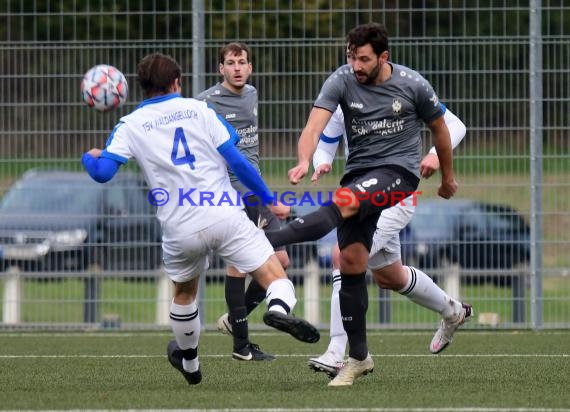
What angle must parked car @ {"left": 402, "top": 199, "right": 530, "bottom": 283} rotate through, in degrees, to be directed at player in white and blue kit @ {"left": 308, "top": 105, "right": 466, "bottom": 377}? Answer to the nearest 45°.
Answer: approximately 45° to its left

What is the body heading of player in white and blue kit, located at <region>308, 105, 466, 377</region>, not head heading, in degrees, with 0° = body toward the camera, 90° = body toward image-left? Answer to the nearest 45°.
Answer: approximately 45°

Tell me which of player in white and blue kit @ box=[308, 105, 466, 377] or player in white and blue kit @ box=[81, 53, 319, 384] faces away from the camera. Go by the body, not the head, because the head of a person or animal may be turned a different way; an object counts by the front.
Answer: player in white and blue kit @ box=[81, 53, 319, 384]

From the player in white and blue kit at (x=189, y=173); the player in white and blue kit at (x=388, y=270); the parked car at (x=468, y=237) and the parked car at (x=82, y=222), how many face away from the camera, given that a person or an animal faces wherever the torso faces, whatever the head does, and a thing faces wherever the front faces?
1

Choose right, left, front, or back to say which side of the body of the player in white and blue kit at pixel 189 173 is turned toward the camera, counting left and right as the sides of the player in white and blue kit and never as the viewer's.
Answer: back

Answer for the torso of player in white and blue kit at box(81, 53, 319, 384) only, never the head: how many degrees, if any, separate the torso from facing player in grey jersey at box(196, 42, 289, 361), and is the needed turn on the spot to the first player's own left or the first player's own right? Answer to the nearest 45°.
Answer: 0° — they already face them

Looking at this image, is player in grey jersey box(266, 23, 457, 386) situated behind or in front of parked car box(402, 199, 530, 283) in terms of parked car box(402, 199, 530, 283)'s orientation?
in front

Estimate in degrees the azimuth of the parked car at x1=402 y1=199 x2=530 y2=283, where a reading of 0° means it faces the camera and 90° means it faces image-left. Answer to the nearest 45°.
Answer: approximately 45°

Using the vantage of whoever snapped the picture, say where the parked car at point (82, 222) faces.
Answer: facing the viewer and to the left of the viewer

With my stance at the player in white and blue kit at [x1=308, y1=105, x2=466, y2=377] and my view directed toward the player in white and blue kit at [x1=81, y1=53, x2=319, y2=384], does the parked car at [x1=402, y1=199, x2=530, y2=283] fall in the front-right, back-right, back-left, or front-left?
back-right

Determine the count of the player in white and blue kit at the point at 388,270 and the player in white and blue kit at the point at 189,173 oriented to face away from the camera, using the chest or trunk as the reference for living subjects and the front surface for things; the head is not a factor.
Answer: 1

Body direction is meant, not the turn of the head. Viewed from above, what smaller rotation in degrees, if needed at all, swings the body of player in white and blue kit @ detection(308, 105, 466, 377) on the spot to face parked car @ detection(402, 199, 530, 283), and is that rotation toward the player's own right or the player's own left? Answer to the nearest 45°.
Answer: approximately 135° to the player's own right
